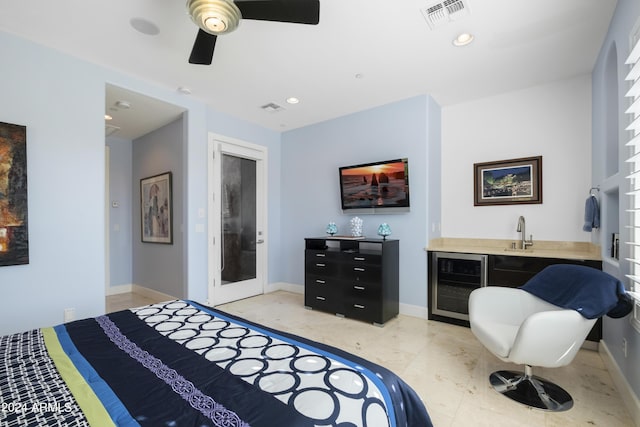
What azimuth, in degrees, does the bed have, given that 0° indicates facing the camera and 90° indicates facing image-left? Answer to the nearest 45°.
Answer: approximately 225°

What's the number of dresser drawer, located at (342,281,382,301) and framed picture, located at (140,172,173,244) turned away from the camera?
0

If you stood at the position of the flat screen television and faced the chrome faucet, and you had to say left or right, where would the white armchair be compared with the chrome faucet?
right

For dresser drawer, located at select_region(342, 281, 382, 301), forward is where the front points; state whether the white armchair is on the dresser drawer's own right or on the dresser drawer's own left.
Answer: on the dresser drawer's own left

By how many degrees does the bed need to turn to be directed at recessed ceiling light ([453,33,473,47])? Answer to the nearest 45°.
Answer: approximately 45° to its right

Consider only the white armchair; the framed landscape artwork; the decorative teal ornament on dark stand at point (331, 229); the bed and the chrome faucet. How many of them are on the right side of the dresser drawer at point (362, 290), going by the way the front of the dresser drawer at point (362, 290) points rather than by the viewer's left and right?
1

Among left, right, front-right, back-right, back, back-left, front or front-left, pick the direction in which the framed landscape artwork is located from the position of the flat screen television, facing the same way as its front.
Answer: back-left

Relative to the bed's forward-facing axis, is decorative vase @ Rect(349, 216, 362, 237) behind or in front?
in front

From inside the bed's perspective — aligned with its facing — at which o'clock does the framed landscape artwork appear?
The framed landscape artwork is roughly at 1 o'clock from the bed.

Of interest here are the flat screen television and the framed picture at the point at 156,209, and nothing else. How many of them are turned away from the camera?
0

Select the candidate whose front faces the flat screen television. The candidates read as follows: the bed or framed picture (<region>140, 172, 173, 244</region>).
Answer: the bed

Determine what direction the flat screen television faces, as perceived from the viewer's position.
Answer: facing the viewer and to the left of the viewer

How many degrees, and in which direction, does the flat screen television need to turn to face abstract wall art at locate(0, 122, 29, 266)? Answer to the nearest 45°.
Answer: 0° — it already faces it
